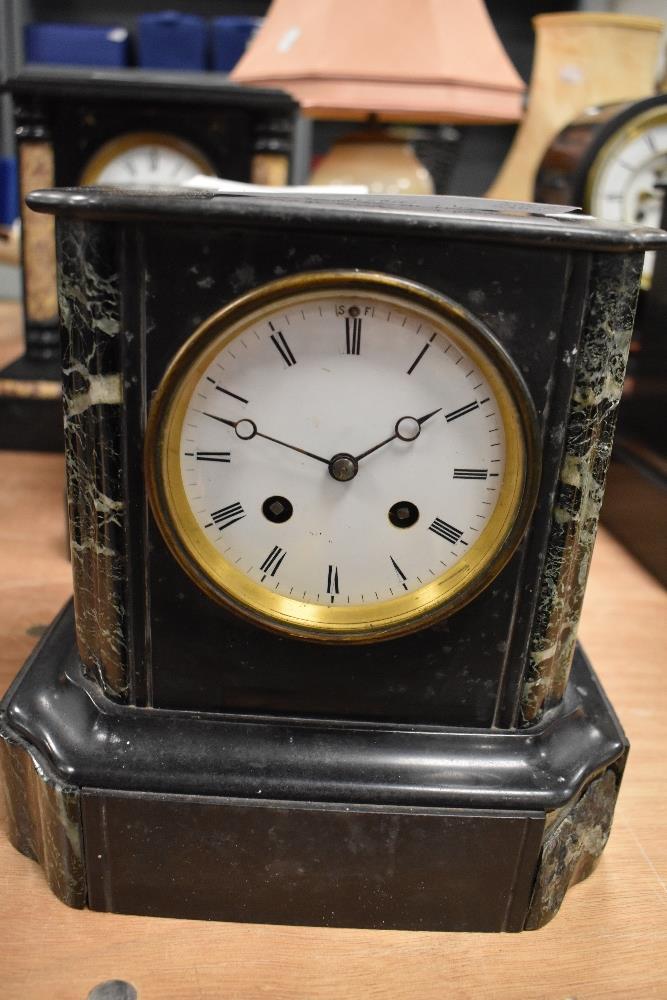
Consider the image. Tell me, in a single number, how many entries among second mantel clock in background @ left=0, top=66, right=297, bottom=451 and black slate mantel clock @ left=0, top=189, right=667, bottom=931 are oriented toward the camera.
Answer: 2

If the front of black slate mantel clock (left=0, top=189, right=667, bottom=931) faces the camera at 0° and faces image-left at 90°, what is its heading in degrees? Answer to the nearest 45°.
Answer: approximately 0°

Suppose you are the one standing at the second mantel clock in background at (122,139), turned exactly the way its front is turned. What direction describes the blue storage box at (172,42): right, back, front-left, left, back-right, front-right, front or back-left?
back

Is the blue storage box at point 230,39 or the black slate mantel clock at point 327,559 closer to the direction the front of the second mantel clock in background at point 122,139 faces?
the black slate mantel clock

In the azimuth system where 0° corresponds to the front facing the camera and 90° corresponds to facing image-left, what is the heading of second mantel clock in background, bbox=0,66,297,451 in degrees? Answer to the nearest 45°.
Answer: approximately 0°

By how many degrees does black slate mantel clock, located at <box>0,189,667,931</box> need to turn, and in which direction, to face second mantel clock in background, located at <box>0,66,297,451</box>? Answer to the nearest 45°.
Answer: approximately 180°

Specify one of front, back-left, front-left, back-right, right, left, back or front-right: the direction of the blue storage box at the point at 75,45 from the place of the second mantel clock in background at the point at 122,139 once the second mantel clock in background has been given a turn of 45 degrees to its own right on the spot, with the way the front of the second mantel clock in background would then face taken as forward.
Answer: back-right

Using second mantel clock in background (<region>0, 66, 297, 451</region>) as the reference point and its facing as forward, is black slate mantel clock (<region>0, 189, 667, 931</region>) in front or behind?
in front

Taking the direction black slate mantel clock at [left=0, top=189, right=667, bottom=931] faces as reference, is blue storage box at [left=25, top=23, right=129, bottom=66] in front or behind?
behind

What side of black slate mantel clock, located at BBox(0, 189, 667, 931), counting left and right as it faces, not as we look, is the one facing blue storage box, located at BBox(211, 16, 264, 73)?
back

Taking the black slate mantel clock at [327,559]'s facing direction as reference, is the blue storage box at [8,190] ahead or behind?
behind
